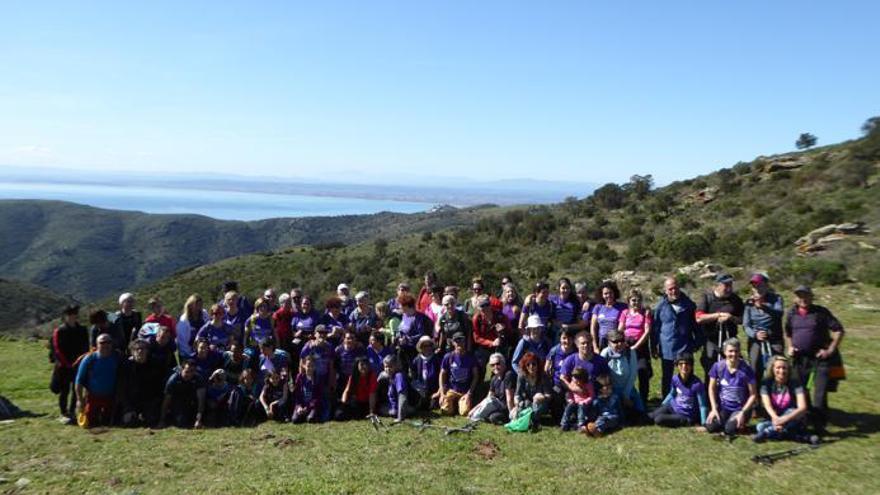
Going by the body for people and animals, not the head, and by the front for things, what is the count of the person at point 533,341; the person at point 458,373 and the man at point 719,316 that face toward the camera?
3

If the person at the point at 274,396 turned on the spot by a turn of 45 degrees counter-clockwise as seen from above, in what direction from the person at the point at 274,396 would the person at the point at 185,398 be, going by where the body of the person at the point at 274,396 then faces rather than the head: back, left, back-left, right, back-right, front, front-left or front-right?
back-right

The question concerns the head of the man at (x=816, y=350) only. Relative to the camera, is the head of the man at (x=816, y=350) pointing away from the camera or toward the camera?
toward the camera

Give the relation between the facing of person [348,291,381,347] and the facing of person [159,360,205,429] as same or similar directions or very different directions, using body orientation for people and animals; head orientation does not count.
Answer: same or similar directions

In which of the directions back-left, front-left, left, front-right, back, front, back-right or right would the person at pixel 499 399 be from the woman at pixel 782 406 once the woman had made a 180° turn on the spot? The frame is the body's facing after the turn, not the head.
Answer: left

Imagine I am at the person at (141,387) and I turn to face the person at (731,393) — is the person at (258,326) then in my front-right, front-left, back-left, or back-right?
front-left

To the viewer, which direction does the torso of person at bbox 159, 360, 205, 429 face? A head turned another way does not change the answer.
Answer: toward the camera

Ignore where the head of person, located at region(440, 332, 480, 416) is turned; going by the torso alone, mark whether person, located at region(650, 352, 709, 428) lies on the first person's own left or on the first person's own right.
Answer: on the first person's own left

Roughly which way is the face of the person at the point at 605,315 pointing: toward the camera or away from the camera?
toward the camera

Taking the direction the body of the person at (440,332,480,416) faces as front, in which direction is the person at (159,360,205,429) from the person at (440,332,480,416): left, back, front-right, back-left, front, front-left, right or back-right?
right

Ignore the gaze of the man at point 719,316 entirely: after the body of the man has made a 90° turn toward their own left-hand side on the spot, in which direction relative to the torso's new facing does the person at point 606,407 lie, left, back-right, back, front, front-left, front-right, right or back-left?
back-right

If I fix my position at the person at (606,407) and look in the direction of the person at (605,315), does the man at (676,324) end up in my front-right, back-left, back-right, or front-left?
front-right

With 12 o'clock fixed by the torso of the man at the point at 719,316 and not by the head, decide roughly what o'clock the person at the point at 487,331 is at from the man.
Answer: The person is roughly at 3 o'clock from the man.

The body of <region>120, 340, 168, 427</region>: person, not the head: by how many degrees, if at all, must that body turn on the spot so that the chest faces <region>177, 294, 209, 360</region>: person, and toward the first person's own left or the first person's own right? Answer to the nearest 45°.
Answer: approximately 135° to the first person's own left

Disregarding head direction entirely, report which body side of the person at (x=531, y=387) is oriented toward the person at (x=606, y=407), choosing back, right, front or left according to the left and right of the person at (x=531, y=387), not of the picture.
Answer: left

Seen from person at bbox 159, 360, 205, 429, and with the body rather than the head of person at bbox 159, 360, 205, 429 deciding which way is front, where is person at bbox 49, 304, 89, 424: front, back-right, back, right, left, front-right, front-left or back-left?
back-right
